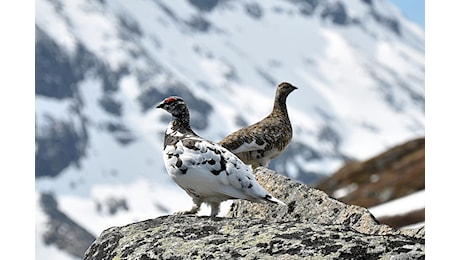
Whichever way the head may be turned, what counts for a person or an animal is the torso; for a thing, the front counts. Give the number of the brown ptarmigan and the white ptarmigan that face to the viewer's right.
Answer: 1

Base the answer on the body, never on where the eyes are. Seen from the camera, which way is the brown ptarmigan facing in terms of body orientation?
to the viewer's right

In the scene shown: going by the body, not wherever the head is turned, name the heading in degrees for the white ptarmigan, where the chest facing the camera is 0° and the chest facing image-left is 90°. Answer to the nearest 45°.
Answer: approximately 90°

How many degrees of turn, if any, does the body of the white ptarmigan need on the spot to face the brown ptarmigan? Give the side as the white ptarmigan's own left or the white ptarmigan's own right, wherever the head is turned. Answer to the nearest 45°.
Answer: approximately 90° to the white ptarmigan's own right

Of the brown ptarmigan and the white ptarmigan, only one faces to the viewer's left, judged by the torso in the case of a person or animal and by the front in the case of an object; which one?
the white ptarmigan

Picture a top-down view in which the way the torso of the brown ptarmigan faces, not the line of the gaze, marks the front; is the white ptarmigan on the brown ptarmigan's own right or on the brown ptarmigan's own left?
on the brown ptarmigan's own right

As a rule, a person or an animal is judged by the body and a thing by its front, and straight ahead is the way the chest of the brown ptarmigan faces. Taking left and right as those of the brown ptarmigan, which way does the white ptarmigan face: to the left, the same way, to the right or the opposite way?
the opposite way
